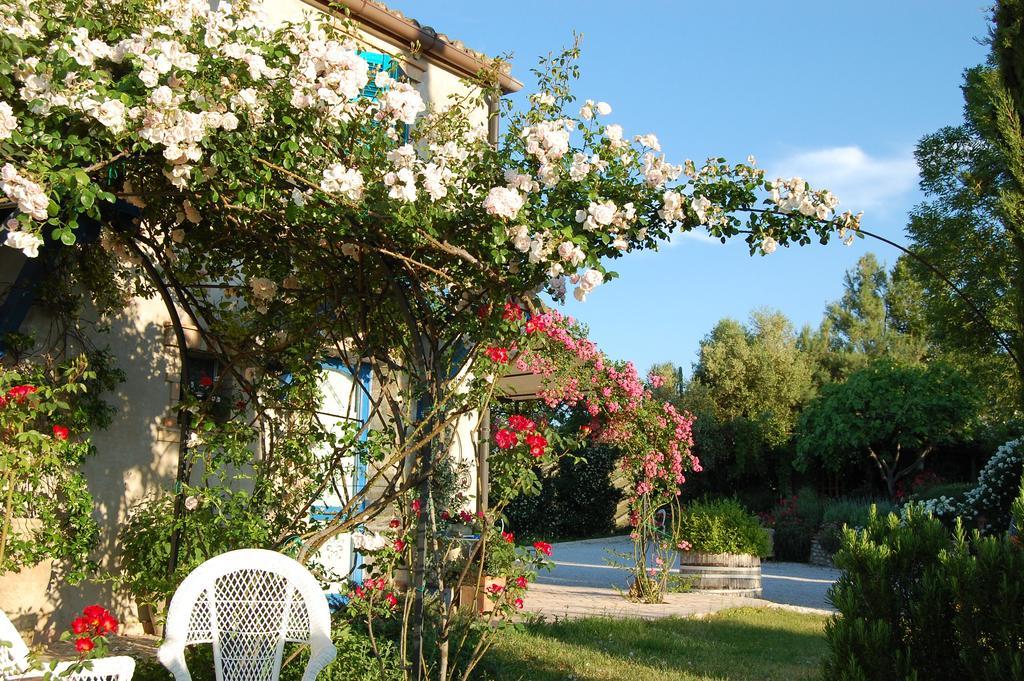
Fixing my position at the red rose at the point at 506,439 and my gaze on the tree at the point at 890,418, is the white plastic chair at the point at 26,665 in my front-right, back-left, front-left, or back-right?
back-left

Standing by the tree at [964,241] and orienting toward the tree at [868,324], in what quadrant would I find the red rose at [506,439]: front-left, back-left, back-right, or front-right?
back-left

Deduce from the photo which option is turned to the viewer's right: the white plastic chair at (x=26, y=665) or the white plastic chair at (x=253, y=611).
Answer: the white plastic chair at (x=26, y=665)

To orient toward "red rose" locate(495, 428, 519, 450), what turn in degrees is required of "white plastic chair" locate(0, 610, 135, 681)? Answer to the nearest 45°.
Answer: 0° — it already faces it

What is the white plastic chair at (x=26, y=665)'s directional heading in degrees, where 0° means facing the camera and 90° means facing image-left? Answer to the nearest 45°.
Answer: approximately 270°
